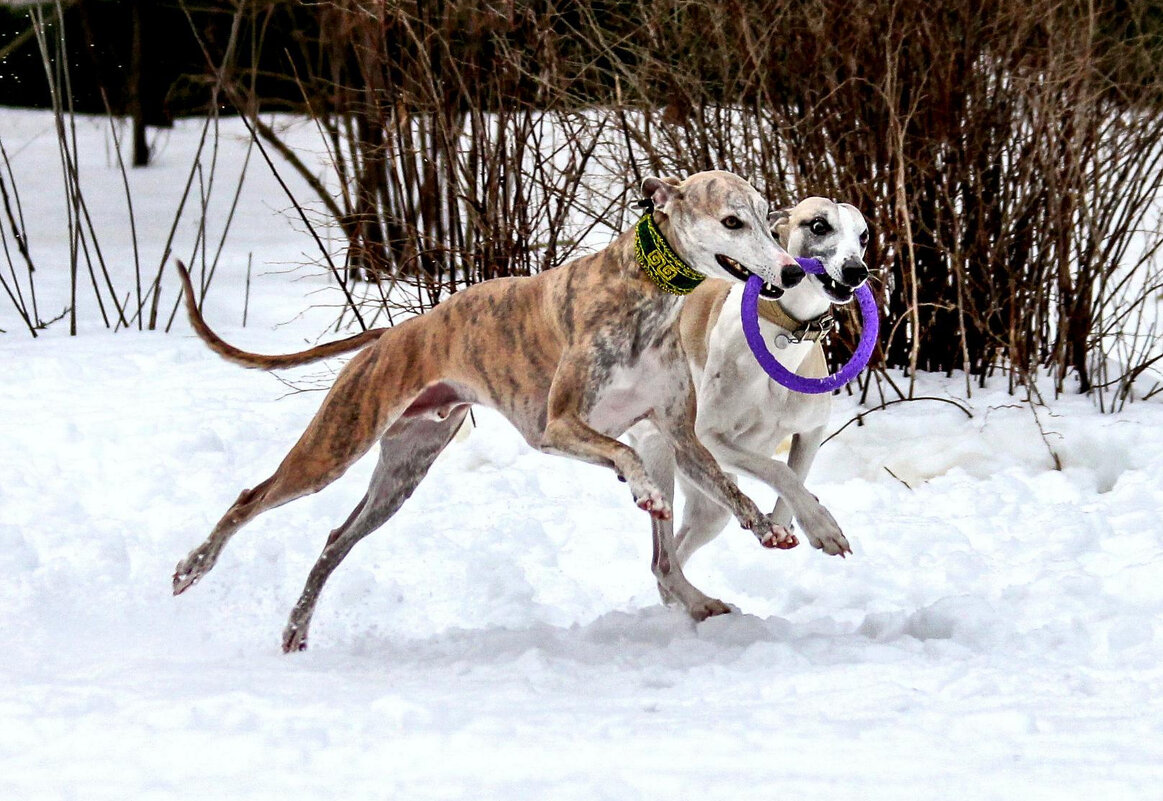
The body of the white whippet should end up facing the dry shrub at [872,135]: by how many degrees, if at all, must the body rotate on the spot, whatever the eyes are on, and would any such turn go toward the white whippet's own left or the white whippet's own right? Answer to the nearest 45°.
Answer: approximately 135° to the white whippet's own left

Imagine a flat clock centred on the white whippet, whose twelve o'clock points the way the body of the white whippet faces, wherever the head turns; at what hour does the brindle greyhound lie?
The brindle greyhound is roughly at 3 o'clock from the white whippet.

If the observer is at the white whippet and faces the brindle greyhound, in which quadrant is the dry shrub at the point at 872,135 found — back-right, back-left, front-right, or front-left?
back-right

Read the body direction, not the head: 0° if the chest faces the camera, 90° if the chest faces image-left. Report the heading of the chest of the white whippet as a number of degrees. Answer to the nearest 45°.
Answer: approximately 315°
